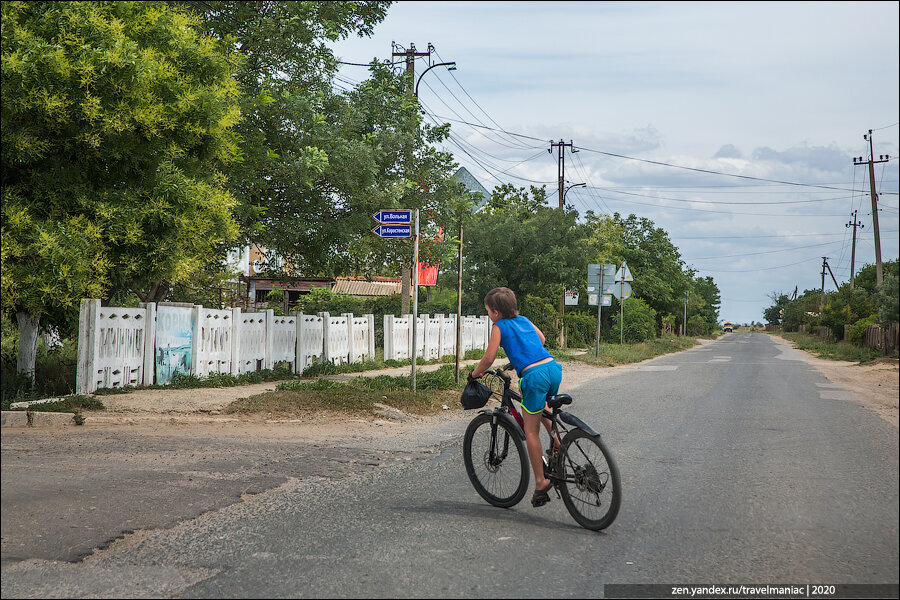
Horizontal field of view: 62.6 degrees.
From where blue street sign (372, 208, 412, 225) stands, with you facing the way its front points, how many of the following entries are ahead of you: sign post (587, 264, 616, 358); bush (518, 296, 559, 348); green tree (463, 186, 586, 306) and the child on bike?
1

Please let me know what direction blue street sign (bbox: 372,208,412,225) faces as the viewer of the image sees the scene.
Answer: facing the viewer

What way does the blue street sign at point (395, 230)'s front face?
toward the camera

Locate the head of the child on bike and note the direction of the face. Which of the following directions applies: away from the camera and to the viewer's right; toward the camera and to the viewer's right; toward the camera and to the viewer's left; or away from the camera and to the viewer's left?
away from the camera and to the viewer's left

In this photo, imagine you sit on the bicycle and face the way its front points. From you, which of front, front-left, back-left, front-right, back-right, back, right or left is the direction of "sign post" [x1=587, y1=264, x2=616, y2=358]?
front-right

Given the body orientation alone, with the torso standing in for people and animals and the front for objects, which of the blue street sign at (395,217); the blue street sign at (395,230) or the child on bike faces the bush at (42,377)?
the child on bike

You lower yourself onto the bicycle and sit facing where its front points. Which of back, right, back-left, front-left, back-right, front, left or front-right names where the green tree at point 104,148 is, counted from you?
front

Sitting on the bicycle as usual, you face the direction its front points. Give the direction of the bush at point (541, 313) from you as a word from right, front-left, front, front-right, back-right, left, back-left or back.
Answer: front-right

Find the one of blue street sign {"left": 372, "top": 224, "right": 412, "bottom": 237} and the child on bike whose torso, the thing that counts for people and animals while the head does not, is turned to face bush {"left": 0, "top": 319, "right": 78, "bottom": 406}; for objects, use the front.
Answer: the child on bike

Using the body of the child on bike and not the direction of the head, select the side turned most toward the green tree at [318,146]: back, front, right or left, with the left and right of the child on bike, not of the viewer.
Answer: front

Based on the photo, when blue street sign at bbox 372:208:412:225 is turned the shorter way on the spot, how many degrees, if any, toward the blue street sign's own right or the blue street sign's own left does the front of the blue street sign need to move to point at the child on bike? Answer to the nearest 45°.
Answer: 0° — it already faces them

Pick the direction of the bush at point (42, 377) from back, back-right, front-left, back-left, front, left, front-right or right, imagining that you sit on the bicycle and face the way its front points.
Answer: front

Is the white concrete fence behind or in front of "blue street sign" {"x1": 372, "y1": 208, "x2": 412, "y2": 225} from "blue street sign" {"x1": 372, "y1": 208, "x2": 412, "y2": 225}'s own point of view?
behind

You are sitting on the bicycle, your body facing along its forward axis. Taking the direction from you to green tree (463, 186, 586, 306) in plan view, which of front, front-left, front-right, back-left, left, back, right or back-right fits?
front-right

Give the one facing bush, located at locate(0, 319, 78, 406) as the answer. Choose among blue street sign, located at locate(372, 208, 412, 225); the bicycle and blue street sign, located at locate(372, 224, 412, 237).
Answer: the bicycle

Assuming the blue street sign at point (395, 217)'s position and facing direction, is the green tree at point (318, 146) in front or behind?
behind

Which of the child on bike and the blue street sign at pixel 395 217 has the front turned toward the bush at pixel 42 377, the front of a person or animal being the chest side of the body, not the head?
the child on bike

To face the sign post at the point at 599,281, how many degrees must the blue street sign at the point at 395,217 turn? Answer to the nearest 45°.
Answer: approximately 135° to its left

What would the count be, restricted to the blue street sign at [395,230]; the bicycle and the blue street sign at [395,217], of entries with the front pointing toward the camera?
2

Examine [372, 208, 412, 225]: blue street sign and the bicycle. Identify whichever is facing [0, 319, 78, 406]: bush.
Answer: the bicycle

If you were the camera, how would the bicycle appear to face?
facing away from the viewer and to the left of the viewer
